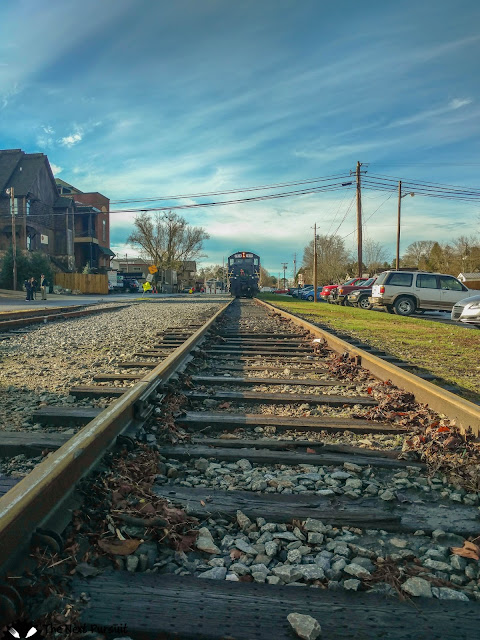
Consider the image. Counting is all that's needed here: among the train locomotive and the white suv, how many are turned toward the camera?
1

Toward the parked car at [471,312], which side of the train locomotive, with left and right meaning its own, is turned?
front

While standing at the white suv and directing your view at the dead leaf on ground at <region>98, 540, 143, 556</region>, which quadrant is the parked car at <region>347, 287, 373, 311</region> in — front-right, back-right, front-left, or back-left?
back-right

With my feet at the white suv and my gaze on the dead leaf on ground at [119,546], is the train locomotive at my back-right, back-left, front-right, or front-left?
back-right

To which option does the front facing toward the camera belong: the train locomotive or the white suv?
the train locomotive

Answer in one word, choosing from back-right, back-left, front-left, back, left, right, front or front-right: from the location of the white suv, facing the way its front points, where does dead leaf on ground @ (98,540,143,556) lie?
back-right

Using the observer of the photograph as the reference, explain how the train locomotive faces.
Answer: facing the viewer

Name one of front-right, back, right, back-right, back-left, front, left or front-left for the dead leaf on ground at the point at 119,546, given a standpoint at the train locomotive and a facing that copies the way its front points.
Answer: front

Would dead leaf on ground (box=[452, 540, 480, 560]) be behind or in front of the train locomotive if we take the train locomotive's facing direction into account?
in front

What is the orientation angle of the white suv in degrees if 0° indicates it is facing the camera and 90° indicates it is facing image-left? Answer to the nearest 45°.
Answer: approximately 225°

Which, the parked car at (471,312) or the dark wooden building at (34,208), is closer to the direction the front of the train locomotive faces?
the parked car

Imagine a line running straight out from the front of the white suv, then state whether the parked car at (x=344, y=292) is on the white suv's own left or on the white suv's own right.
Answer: on the white suv's own left

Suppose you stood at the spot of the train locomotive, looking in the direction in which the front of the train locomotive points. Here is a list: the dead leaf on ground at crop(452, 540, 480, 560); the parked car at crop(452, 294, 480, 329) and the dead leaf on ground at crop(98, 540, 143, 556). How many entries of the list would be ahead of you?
3

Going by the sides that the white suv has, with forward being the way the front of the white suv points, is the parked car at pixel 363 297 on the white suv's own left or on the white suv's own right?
on the white suv's own left

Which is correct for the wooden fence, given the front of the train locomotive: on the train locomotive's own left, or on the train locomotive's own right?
on the train locomotive's own right

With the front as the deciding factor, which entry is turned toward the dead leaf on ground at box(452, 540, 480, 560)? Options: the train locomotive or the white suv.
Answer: the train locomotive
